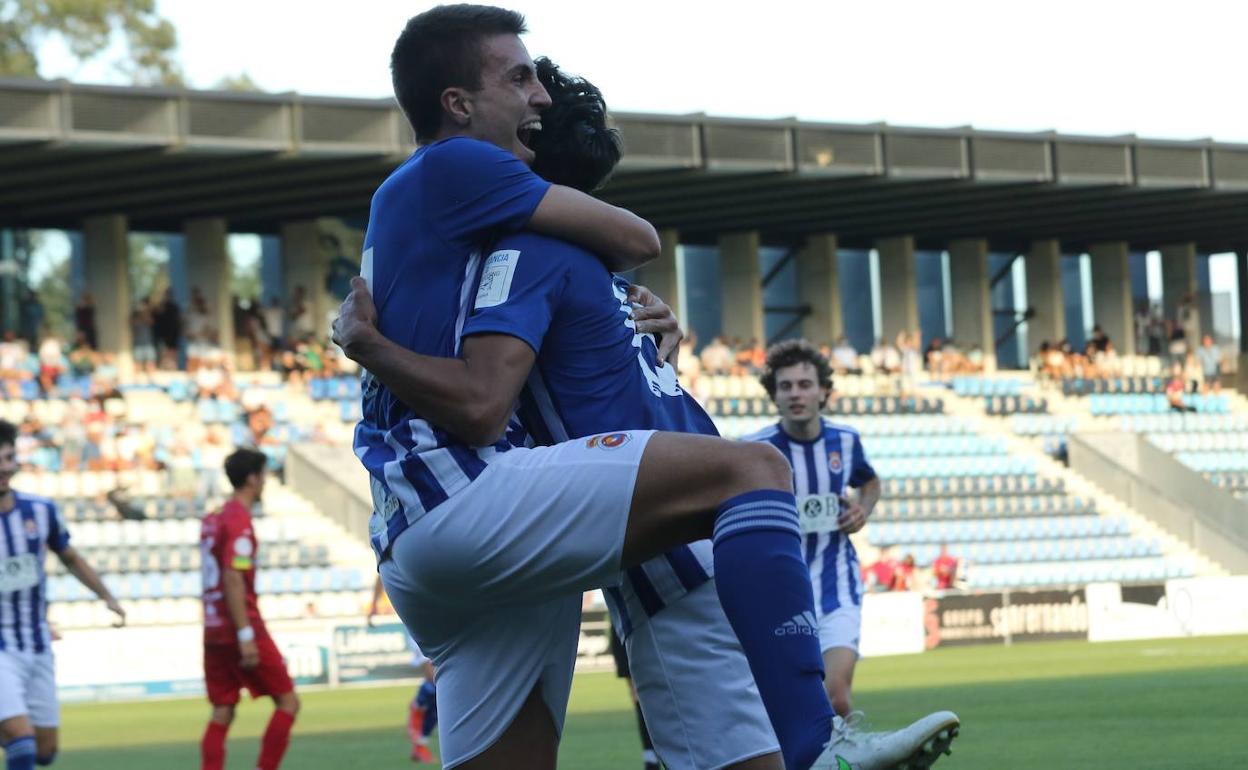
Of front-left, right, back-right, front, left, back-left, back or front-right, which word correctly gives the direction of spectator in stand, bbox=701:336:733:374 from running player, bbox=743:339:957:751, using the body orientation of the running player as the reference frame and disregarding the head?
back

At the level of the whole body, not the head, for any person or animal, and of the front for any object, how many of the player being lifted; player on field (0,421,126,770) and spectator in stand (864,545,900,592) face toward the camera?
2

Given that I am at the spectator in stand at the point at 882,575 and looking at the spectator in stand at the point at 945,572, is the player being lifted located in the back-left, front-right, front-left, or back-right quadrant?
back-right
